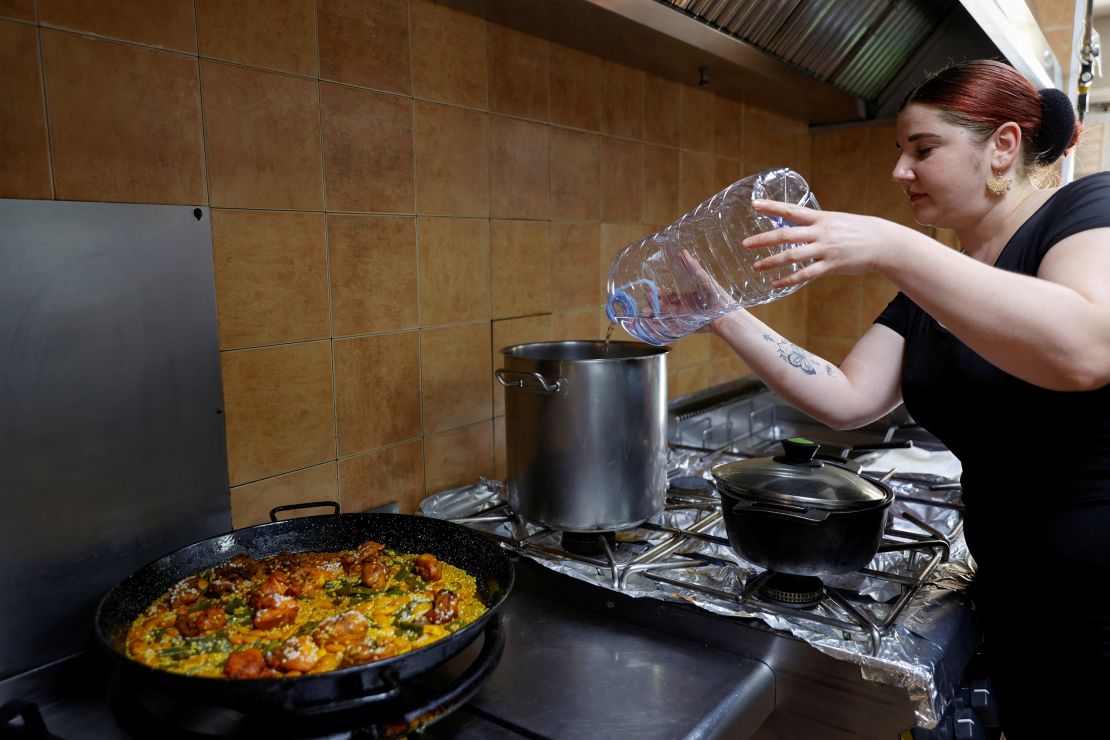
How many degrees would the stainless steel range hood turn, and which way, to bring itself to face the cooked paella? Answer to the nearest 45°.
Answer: approximately 90° to its right

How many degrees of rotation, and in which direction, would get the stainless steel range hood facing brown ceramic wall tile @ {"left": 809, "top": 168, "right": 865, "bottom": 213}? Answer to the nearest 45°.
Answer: approximately 135° to its left

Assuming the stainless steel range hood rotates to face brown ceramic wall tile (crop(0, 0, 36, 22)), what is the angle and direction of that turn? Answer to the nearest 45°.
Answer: approximately 90° to its right

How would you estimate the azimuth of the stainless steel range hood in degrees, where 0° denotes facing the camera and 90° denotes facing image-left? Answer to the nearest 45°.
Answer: approximately 315°

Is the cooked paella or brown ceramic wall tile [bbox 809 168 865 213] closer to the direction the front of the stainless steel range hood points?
the cooked paella

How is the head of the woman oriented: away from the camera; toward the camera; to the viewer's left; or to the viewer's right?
to the viewer's left
